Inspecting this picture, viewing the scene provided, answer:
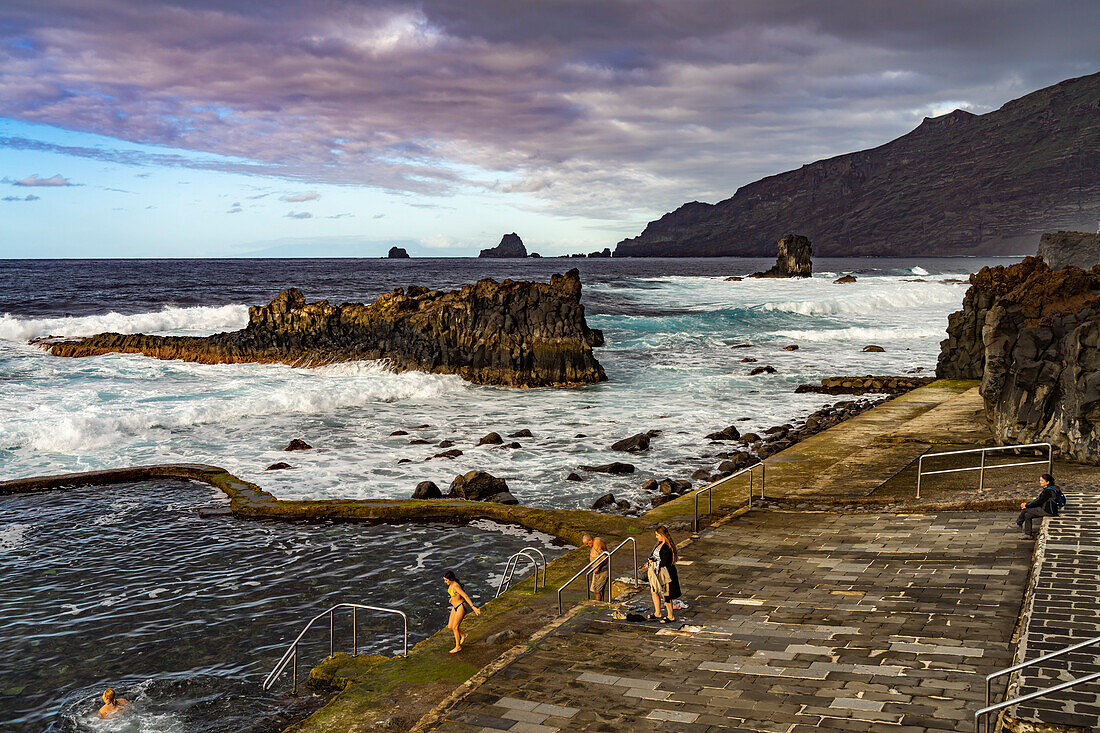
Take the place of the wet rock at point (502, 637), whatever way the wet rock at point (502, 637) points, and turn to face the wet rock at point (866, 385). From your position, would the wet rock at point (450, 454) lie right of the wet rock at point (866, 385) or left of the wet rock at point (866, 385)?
left

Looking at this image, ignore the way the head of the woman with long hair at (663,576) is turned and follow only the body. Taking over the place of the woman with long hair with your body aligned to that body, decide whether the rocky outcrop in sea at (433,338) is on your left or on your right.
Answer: on your right

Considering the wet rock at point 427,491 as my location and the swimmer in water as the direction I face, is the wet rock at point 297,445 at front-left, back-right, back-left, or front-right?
back-right

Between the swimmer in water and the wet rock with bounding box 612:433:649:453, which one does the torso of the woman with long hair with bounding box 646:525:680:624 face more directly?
the swimmer in water

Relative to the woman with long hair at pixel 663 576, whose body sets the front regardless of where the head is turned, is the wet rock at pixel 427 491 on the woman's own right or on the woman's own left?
on the woman's own right

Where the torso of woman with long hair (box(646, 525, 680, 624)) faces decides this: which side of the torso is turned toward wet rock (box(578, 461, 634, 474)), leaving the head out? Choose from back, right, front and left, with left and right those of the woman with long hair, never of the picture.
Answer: right

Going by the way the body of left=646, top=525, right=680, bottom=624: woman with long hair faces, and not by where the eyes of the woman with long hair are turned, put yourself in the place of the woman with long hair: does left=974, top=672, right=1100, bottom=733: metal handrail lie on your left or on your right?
on your left

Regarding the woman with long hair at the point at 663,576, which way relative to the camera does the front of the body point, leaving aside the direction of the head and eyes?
to the viewer's left

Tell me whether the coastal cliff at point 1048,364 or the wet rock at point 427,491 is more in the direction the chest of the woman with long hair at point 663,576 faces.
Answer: the wet rock

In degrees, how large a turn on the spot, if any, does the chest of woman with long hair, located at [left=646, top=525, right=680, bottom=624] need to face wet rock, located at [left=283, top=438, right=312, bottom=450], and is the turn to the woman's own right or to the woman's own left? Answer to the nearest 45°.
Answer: approximately 45° to the woman's own right

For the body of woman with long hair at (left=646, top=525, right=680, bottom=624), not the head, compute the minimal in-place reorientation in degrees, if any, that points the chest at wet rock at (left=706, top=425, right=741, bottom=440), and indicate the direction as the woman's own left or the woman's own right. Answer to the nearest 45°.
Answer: approximately 90° to the woman's own right
